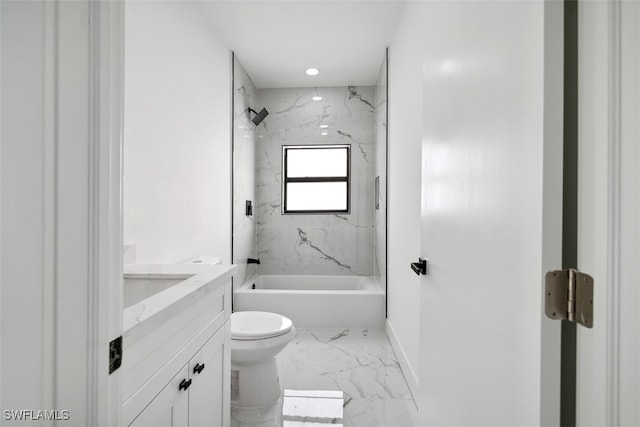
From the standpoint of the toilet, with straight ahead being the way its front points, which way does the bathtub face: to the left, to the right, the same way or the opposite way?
to the right

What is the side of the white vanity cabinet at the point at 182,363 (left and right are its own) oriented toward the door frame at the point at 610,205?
front

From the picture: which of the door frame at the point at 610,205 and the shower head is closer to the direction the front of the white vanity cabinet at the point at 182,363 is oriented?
the door frame

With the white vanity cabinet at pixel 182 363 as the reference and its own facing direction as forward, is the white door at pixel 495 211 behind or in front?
in front

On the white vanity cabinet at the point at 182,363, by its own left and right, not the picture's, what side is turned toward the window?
left

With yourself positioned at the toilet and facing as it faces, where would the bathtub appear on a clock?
The bathtub is roughly at 10 o'clock from the toilet.

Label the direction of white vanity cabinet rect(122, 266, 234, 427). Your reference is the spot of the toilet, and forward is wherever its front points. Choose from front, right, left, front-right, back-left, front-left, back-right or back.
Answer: right

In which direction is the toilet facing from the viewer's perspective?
to the viewer's right
